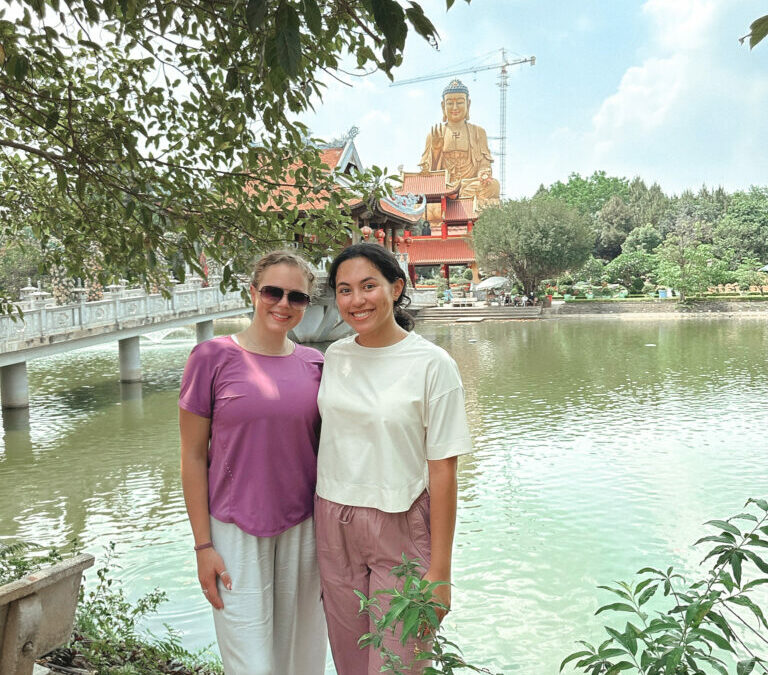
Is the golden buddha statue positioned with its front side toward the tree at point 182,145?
yes

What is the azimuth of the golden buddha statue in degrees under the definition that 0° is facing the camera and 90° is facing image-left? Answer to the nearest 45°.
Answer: approximately 0°

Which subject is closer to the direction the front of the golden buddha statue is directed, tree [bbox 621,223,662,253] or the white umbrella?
the white umbrella

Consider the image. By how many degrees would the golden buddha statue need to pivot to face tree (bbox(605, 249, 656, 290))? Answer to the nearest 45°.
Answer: approximately 45° to its left

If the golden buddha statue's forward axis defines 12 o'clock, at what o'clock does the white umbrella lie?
The white umbrella is roughly at 12 o'clock from the golden buddha statue.

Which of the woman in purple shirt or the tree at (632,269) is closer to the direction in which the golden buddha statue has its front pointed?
the woman in purple shirt

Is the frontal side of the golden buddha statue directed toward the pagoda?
yes

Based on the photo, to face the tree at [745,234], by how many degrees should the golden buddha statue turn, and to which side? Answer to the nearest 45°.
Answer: approximately 45° to its left

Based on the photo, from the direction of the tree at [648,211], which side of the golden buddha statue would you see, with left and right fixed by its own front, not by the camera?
left

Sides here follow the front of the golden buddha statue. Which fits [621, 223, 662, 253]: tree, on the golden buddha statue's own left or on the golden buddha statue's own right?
on the golden buddha statue's own left

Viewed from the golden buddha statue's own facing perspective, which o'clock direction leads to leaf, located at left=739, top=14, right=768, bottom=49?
The leaf is roughly at 12 o'clock from the golden buddha statue.

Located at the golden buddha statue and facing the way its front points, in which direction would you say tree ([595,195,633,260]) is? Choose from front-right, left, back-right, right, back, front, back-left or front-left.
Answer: left

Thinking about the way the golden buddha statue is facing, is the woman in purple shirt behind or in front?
in front
